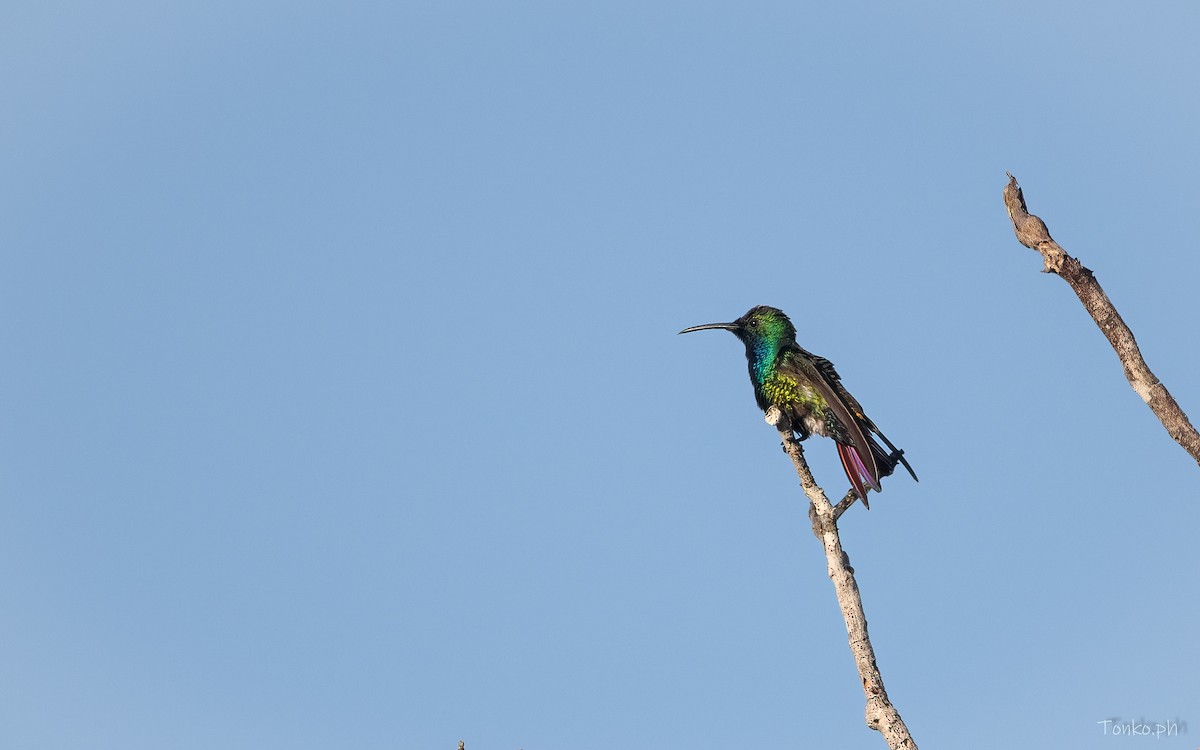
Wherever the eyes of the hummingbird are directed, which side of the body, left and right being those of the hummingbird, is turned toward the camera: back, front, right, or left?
left

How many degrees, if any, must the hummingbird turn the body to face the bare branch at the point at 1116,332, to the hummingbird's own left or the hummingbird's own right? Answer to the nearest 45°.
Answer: approximately 135° to the hummingbird's own left
